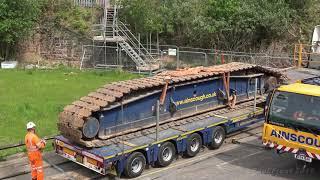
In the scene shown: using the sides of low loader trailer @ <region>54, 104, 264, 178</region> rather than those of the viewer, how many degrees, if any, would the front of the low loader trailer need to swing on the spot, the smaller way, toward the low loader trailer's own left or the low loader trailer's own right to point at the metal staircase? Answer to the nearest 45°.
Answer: approximately 45° to the low loader trailer's own left

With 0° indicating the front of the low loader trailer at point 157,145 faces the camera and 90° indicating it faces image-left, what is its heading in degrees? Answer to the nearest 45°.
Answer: approximately 225°

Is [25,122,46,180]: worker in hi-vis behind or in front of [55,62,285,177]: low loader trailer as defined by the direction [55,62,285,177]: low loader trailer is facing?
behind

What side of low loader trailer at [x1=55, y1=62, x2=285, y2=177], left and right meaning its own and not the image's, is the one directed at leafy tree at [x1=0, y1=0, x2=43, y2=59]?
left

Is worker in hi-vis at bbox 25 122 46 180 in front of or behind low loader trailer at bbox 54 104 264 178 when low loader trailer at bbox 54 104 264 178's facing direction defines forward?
behind

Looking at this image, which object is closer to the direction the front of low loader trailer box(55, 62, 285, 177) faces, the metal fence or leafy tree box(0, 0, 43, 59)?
the metal fence

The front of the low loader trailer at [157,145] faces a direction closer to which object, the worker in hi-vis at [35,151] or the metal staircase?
the metal staircase

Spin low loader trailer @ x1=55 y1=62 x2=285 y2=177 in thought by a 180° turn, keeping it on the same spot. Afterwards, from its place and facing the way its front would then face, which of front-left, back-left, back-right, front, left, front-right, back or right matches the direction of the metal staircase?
back-right
